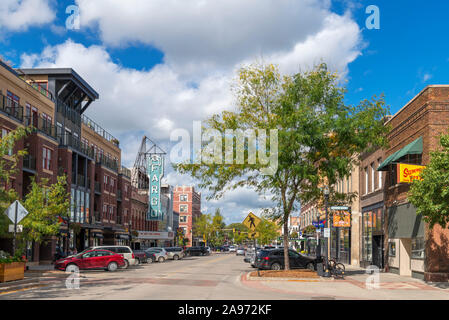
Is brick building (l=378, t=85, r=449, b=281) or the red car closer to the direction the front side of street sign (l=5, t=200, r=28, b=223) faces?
the red car

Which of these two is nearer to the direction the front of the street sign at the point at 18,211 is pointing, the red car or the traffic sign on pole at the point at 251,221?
the red car

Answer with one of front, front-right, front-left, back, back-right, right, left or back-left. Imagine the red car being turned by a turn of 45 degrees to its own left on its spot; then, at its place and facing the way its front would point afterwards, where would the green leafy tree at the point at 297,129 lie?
left

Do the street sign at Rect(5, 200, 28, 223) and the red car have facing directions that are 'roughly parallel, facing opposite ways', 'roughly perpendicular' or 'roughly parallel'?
roughly perpendicular

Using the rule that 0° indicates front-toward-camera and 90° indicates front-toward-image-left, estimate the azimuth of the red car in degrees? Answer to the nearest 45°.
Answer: approximately 90°

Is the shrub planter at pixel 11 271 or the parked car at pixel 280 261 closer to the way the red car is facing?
the shrub planter

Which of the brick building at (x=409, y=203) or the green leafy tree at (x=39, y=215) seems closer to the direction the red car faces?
the green leafy tree
